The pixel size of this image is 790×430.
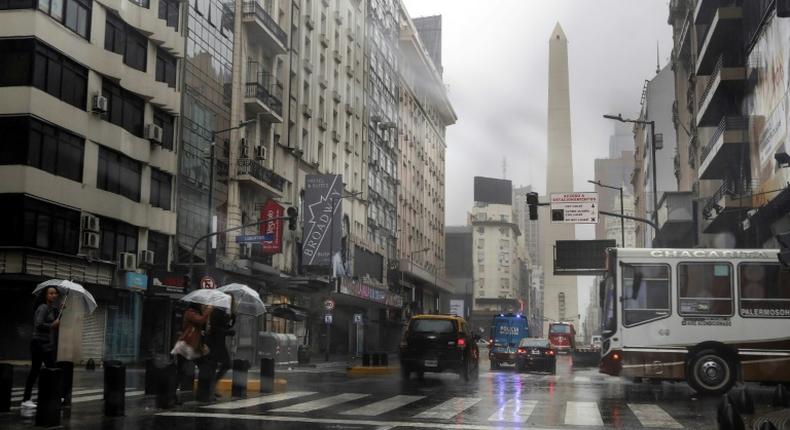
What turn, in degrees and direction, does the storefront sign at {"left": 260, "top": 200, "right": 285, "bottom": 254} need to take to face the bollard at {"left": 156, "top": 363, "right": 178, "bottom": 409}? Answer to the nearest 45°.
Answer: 0° — it already faces it

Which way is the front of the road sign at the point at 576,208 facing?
toward the camera

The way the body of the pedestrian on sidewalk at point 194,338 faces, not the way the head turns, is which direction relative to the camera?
to the viewer's right

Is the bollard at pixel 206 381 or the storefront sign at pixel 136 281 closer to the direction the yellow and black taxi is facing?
the storefront sign

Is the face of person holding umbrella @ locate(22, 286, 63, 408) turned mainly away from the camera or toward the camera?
toward the camera

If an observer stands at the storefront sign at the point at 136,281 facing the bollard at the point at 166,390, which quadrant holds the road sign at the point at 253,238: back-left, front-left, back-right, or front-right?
back-left

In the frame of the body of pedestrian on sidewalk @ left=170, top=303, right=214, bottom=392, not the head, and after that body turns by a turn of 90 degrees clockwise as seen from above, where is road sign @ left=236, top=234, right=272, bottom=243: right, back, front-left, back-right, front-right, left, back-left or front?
back

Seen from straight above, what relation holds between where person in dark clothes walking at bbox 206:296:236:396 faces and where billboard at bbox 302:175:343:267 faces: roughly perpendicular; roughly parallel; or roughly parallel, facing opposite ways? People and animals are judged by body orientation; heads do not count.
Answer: roughly perpendicular

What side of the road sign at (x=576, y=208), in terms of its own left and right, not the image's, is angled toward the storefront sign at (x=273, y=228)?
right

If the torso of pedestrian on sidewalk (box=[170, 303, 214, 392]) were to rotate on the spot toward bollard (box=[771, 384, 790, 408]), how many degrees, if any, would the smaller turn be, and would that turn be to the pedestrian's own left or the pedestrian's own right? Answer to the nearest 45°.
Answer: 0° — they already face it

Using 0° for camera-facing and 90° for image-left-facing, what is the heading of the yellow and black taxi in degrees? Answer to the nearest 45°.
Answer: approximately 180°

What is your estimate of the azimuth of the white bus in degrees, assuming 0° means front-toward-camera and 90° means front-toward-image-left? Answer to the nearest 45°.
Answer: approximately 90°

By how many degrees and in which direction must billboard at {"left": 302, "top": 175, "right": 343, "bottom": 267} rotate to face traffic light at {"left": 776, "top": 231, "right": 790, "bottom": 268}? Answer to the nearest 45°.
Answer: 0° — it already faces it

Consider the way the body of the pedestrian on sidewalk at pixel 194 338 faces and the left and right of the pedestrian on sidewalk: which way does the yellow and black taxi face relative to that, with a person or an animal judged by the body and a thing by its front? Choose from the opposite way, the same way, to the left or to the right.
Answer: to the left
